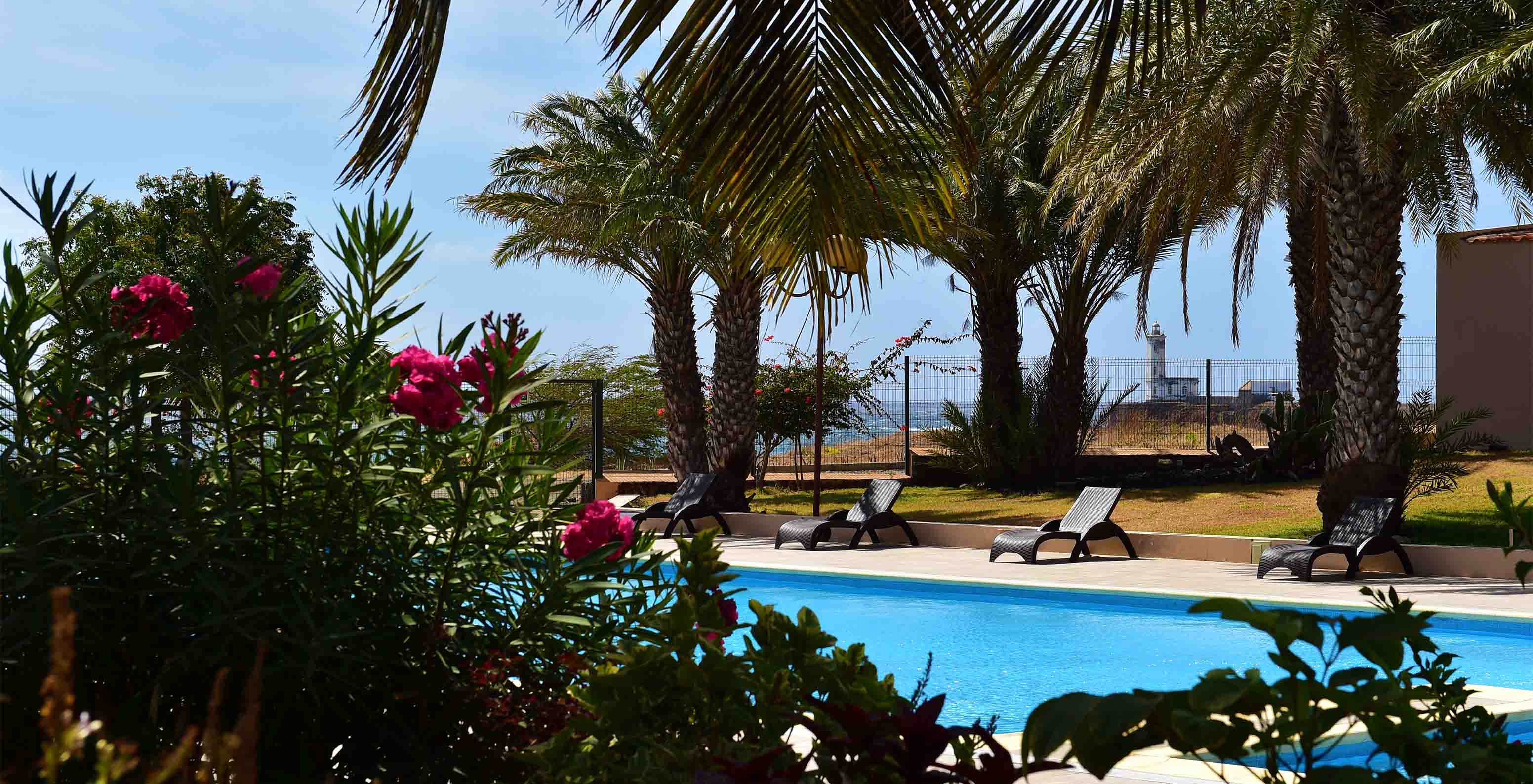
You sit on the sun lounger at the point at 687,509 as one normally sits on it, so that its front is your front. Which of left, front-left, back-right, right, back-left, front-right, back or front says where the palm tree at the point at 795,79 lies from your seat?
front-left

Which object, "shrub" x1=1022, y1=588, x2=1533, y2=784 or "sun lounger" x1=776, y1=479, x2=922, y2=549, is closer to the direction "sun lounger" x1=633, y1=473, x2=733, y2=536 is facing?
the shrub

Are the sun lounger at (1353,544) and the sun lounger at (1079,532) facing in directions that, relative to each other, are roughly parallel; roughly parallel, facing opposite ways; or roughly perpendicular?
roughly parallel

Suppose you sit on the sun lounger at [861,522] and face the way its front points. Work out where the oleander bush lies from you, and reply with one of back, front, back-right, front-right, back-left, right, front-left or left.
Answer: front-left

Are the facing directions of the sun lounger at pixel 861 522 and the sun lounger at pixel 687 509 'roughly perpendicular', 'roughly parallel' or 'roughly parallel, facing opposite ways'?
roughly parallel

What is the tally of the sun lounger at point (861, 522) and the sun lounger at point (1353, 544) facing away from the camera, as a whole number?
0

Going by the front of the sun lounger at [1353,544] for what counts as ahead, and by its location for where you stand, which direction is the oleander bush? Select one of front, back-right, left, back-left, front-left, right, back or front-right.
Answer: front-left

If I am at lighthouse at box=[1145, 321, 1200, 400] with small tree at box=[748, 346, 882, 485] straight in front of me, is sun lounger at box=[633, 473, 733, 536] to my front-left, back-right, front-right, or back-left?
front-left

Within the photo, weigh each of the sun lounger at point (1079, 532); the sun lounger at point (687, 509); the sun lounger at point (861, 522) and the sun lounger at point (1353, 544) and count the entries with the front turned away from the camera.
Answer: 0

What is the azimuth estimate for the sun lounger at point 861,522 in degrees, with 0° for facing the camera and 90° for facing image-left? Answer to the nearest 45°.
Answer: approximately 45°

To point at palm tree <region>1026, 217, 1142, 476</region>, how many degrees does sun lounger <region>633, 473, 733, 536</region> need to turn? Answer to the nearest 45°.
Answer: approximately 180°

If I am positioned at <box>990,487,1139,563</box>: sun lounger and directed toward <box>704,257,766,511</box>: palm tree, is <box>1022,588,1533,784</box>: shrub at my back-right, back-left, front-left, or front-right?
back-left

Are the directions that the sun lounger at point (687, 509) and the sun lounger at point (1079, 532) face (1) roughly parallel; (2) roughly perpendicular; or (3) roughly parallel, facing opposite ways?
roughly parallel

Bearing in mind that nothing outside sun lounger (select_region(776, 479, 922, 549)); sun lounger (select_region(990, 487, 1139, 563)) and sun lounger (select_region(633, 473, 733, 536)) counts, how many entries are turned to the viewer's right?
0

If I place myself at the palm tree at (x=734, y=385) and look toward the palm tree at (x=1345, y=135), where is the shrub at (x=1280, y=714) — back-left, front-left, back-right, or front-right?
front-right

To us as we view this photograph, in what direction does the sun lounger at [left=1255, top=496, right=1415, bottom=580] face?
facing the viewer and to the left of the viewer
